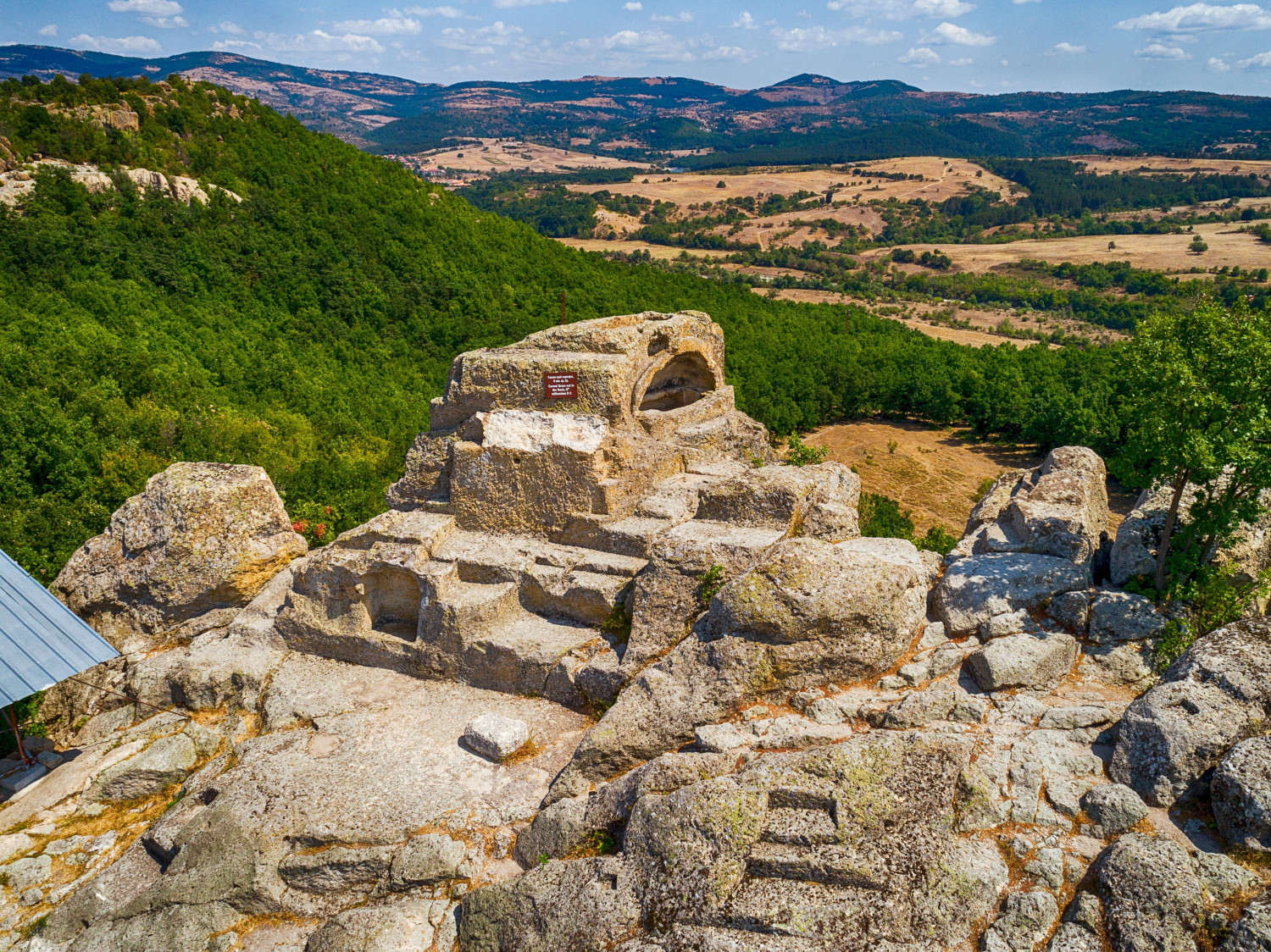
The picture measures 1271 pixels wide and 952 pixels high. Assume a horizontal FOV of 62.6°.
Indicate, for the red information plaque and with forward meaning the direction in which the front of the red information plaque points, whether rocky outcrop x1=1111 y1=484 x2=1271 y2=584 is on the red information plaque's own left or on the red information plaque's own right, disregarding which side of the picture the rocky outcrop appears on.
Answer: on the red information plaque's own left

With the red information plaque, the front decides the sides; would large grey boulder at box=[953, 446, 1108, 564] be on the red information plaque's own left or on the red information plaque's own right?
on the red information plaque's own left

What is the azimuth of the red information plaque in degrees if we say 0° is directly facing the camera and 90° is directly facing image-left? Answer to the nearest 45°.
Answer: approximately 0°

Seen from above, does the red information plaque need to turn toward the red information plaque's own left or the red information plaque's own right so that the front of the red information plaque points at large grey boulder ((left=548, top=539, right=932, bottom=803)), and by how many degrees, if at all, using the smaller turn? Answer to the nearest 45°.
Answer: approximately 45° to the red information plaque's own left

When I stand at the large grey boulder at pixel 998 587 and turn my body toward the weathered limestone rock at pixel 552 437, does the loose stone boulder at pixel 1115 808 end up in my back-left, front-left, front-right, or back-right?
back-left

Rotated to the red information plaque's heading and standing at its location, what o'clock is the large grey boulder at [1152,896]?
The large grey boulder is roughly at 11 o'clock from the red information plaque.

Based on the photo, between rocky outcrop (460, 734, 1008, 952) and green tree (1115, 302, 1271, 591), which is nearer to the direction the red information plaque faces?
the rocky outcrop

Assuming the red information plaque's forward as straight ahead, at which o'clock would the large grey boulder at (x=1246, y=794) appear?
The large grey boulder is roughly at 11 o'clock from the red information plaque.

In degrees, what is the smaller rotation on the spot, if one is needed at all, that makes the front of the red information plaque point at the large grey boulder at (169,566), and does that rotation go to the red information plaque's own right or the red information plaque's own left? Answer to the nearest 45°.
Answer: approximately 90° to the red information plaque's own right

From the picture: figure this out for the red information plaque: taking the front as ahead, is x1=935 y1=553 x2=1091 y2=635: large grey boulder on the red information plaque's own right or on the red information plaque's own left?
on the red information plaque's own left
